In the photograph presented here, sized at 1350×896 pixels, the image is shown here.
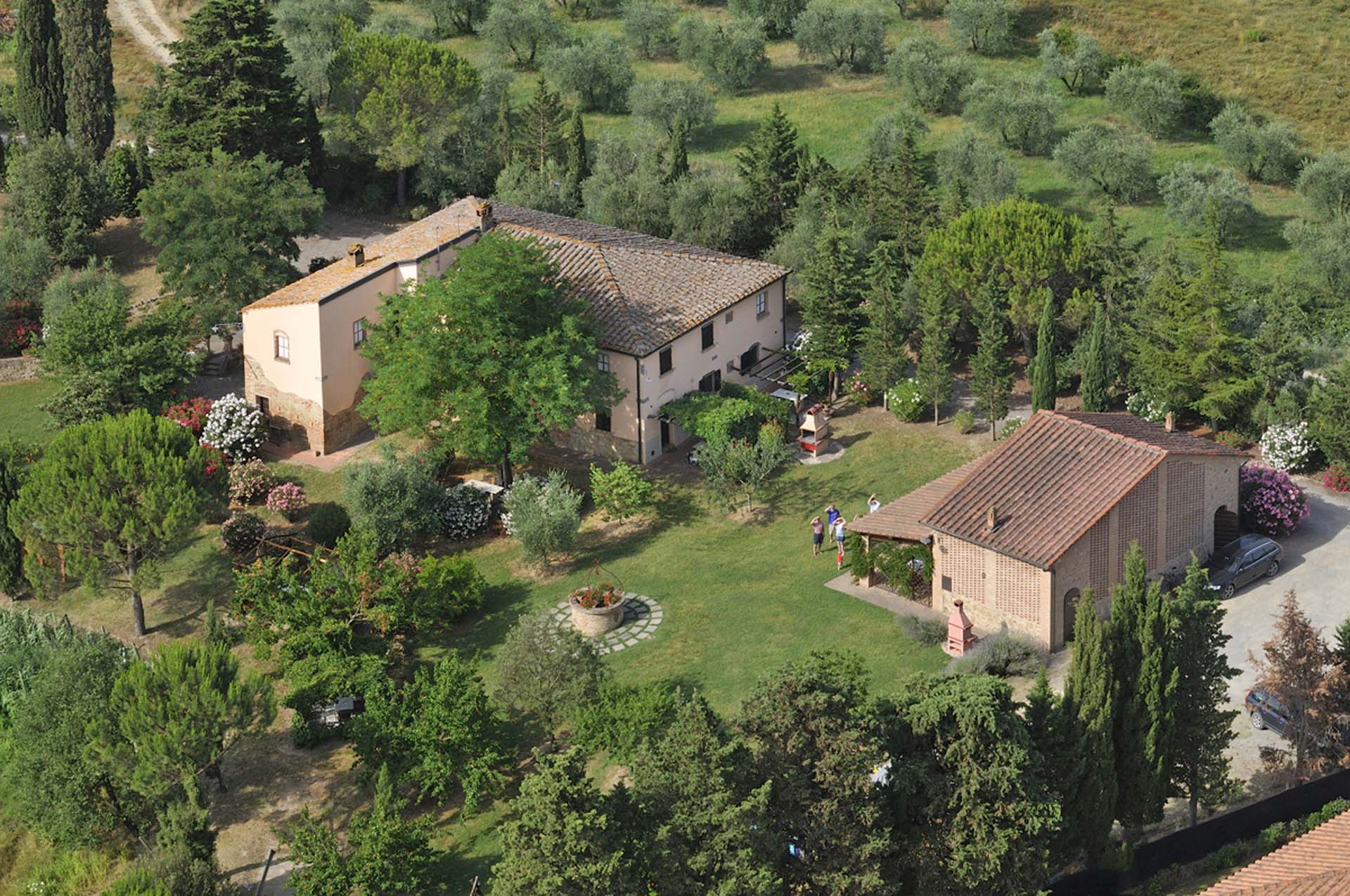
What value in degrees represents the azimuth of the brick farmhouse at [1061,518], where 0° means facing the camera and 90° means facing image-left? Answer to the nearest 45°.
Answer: approximately 315°

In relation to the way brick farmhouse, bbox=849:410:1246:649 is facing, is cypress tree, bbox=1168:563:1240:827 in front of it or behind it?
in front

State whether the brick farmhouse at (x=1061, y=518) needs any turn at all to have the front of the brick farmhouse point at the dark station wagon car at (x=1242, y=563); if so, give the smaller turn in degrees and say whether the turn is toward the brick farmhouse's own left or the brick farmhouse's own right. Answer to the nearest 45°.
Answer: approximately 90° to the brick farmhouse's own left

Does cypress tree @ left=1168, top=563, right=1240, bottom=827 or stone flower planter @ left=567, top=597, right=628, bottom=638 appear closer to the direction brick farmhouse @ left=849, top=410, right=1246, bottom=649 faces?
the cypress tree
